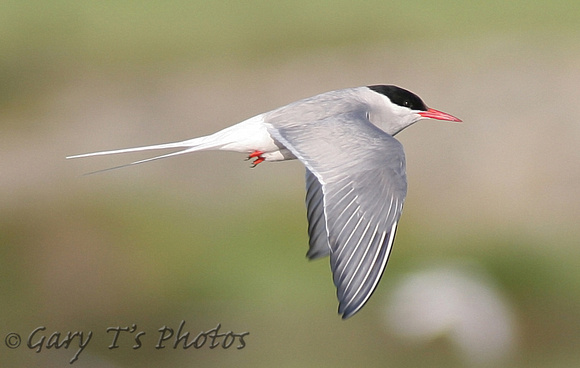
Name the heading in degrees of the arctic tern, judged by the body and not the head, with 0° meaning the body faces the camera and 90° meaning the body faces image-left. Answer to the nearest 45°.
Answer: approximately 270°
